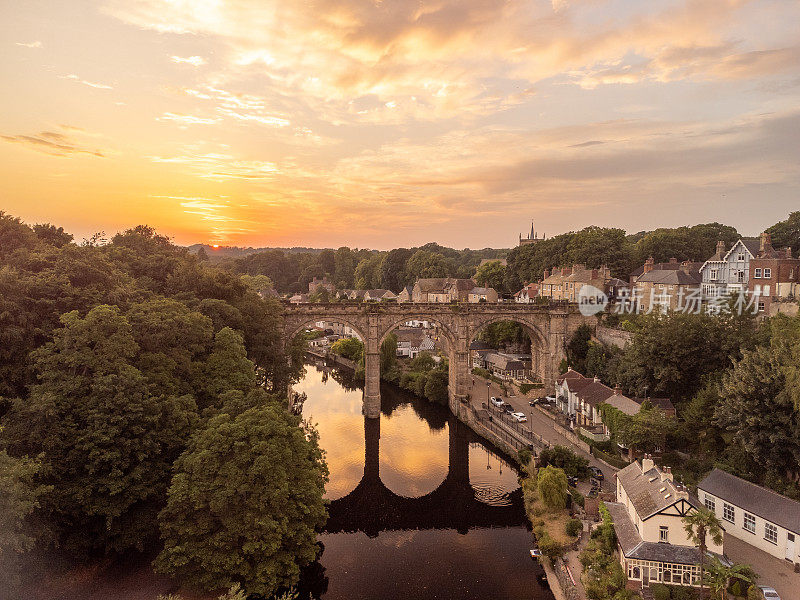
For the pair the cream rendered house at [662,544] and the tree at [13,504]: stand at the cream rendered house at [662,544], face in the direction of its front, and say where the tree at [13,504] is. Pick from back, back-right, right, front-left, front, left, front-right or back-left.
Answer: front-right

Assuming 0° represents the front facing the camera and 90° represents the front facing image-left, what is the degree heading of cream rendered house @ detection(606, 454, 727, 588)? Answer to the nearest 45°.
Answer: approximately 0°

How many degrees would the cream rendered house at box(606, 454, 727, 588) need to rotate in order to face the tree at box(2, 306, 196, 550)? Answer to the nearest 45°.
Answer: approximately 45° to its right

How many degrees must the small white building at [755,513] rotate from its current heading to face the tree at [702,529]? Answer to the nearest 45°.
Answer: approximately 45° to its left

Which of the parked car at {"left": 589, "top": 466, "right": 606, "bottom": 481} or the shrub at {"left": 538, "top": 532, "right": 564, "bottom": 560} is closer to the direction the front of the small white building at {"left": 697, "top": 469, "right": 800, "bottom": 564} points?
the shrub

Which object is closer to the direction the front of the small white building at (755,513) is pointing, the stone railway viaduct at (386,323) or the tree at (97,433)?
the tree

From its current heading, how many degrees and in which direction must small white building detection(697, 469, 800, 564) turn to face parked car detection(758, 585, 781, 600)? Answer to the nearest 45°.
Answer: approximately 45° to its left

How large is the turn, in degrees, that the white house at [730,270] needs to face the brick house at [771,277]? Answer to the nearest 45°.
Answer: approximately 90° to its left

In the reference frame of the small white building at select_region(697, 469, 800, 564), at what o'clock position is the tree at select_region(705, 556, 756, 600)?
The tree is roughly at 11 o'clock from the small white building.
